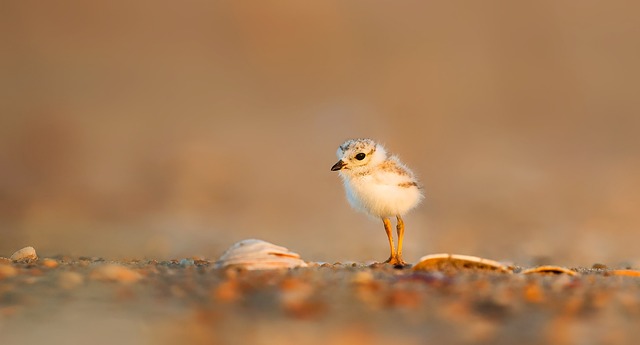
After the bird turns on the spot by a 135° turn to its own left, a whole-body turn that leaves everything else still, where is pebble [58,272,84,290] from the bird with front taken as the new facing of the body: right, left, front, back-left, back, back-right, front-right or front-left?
back-right

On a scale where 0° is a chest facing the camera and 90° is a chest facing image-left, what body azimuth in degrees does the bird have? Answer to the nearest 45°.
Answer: approximately 45°

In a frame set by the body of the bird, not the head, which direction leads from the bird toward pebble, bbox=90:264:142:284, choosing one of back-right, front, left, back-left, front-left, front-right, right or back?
front

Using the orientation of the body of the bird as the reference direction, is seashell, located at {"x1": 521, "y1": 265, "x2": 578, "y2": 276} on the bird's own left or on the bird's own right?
on the bird's own left

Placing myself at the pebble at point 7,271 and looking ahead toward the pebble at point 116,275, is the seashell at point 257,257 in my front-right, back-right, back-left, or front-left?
front-left

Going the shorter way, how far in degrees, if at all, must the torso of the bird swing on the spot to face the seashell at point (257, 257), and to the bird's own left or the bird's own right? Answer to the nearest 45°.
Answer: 0° — it already faces it

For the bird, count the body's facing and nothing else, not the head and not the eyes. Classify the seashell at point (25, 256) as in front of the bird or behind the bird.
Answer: in front

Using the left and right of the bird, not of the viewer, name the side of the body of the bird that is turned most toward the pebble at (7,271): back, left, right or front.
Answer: front
